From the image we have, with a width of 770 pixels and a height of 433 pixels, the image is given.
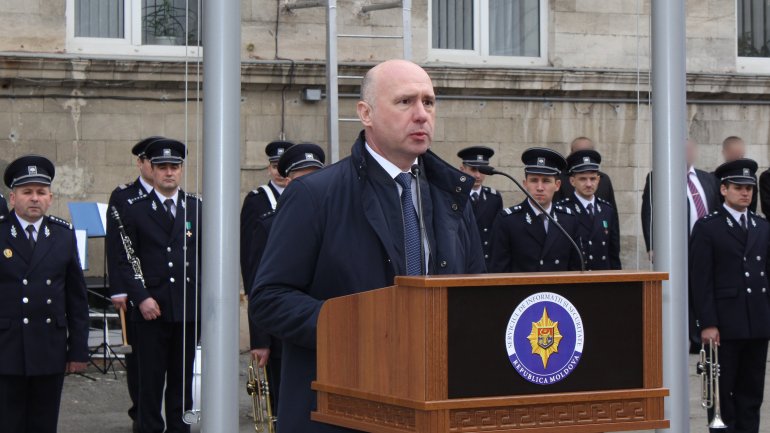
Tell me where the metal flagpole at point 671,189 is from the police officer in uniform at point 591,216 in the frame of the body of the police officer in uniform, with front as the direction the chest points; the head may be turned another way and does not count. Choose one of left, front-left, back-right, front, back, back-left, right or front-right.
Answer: front

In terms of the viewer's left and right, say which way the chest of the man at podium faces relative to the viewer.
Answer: facing the viewer and to the right of the viewer

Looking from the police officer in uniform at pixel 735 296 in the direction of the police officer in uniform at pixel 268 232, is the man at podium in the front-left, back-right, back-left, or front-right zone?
front-left

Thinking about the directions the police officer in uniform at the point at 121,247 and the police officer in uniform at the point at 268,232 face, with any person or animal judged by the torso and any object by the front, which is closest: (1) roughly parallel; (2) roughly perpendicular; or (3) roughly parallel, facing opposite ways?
roughly parallel

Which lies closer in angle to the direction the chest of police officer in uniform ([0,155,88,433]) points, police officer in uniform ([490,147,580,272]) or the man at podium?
the man at podium

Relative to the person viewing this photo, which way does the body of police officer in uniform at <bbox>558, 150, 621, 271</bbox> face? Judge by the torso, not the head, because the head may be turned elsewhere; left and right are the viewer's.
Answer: facing the viewer

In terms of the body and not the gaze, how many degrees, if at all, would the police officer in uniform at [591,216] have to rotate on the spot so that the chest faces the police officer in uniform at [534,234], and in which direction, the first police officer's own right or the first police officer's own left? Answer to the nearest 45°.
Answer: approximately 45° to the first police officer's own right

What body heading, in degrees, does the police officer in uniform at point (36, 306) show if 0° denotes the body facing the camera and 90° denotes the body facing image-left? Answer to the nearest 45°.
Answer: approximately 0°

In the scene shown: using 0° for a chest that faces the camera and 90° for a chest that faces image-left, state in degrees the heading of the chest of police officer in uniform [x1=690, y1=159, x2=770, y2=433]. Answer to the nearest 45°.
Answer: approximately 315°
